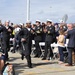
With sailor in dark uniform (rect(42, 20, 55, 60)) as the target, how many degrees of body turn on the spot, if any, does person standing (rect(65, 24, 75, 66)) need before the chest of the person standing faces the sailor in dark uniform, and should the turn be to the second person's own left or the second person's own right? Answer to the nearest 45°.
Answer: approximately 45° to the second person's own right

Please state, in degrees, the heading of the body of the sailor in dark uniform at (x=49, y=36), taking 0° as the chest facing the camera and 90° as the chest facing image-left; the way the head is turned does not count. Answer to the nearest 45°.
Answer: approximately 45°

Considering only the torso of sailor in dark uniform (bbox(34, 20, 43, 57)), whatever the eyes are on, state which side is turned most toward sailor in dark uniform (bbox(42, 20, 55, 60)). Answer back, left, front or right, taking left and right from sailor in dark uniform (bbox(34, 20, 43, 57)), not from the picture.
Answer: left

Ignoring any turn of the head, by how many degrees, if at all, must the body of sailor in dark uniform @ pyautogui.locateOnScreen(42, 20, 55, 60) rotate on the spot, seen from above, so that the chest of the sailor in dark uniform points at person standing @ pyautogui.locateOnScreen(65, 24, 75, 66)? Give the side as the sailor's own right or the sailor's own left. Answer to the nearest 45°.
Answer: approximately 90° to the sailor's own left

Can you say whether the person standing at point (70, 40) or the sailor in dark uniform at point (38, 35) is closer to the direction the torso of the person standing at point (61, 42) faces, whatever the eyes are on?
the sailor in dark uniform

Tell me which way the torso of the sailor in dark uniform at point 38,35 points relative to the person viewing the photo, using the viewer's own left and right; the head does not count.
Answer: facing the viewer and to the left of the viewer

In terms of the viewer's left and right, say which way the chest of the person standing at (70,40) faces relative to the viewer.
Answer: facing to the left of the viewer

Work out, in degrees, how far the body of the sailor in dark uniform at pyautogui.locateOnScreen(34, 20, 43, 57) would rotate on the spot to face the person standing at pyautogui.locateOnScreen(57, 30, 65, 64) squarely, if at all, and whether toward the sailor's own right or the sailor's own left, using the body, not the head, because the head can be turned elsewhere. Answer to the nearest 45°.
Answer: approximately 90° to the sailor's own left

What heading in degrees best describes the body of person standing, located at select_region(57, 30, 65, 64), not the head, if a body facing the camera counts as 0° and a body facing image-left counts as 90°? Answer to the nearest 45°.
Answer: approximately 90°
